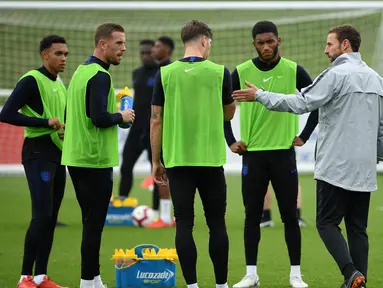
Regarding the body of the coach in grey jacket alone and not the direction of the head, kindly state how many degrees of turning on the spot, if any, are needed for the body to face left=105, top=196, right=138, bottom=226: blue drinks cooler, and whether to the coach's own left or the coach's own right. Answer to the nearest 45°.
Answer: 0° — they already face it

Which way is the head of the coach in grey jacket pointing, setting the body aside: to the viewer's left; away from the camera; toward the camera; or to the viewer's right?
to the viewer's left

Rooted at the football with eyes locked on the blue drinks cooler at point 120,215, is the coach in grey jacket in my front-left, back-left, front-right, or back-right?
back-left

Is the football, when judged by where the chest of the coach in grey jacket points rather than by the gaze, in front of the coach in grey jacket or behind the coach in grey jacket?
in front

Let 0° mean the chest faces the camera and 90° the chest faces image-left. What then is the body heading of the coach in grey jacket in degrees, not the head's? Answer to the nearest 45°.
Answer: approximately 135°
